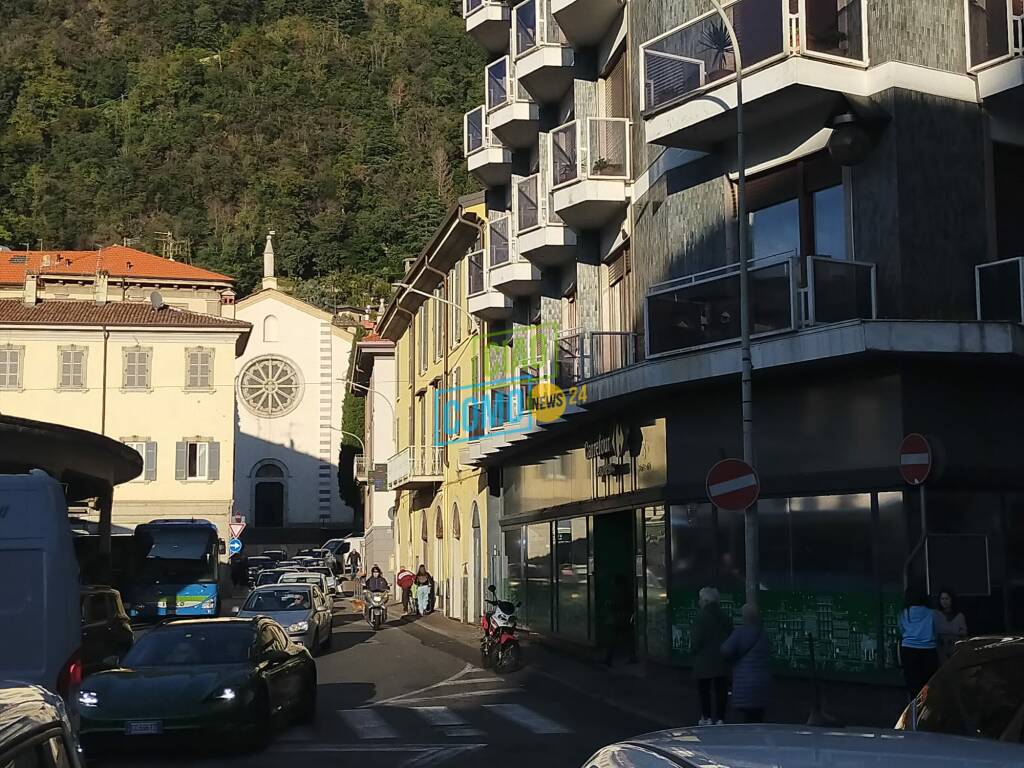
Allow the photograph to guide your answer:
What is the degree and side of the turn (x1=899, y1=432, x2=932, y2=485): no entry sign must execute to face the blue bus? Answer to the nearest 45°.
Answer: approximately 90° to its right

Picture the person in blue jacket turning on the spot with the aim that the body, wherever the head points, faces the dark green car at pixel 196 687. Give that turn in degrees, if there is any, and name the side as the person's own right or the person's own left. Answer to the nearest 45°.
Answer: approximately 90° to the person's own left

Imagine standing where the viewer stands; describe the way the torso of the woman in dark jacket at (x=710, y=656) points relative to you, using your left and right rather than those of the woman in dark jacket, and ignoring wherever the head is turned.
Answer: facing away from the viewer

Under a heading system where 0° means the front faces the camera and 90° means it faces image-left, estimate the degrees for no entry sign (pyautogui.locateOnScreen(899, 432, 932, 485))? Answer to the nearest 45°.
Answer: approximately 45°

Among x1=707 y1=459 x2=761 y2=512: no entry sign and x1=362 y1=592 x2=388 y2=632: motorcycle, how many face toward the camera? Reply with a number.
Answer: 2

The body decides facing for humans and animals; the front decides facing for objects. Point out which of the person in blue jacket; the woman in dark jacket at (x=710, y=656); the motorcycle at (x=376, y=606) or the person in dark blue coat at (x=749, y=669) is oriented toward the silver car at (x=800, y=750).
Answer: the motorcycle

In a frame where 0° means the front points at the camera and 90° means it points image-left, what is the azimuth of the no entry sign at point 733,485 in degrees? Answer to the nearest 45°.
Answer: approximately 0°

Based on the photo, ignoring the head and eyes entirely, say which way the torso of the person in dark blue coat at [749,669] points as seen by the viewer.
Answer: away from the camera

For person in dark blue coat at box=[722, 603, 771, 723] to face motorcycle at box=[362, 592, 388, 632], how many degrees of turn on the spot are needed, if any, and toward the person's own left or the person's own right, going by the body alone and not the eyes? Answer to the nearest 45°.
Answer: approximately 45° to the person's own left

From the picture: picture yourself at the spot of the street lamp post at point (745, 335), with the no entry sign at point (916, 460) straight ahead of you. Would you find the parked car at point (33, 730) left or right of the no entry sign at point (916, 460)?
right

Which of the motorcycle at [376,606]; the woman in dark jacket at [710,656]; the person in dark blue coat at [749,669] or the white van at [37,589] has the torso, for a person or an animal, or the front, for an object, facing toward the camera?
the motorcycle

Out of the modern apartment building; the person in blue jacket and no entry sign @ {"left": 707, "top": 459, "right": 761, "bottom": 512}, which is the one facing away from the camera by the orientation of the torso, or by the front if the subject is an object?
the person in blue jacket

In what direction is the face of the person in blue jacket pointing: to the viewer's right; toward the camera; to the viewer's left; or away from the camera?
away from the camera

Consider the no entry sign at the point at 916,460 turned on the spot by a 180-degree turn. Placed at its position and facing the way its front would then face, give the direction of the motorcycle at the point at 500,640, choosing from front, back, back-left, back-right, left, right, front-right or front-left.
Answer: left

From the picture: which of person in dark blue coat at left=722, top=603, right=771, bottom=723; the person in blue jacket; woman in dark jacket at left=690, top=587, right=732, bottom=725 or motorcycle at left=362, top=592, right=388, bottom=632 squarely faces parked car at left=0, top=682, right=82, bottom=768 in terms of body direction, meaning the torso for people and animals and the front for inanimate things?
the motorcycle
